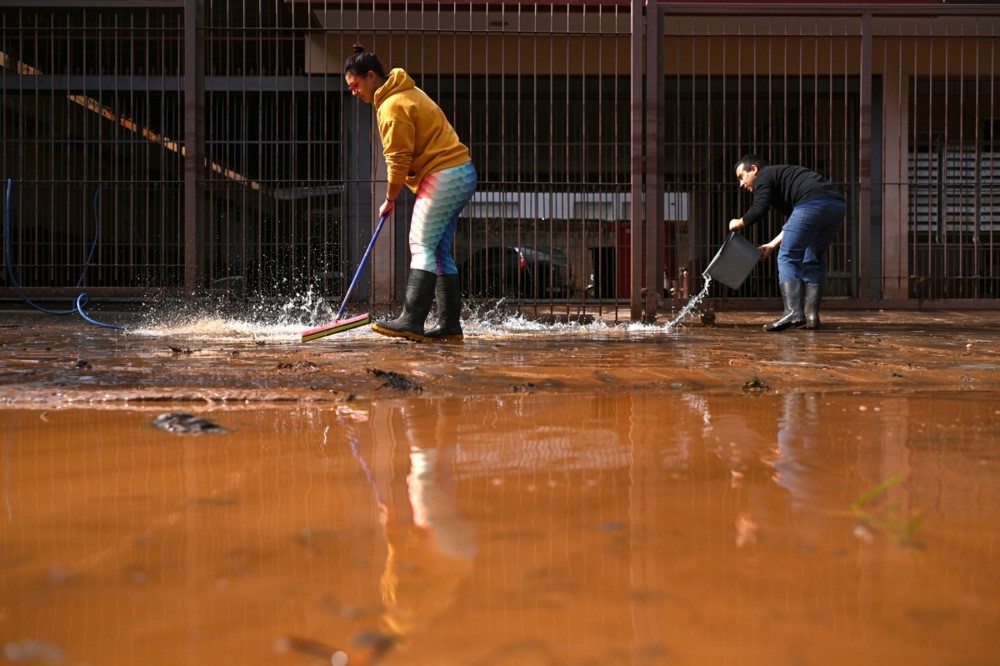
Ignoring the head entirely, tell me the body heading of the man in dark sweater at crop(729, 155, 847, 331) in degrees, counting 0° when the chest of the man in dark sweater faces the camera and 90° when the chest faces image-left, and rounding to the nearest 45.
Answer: approximately 90°

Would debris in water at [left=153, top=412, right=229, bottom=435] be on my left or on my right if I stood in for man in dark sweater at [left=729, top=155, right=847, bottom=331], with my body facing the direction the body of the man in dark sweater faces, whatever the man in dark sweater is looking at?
on my left

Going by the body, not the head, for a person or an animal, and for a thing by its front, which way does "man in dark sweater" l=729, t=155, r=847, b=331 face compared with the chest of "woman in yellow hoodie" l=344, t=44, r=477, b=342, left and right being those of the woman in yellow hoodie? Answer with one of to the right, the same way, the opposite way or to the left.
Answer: the same way

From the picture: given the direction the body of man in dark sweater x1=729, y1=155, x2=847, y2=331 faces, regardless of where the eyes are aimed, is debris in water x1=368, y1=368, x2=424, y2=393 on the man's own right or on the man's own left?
on the man's own left

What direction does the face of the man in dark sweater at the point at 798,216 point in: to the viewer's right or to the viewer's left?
to the viewer's left

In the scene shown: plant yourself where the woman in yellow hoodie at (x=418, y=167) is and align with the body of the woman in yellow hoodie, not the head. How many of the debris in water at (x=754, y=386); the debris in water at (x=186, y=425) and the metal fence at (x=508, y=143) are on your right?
1

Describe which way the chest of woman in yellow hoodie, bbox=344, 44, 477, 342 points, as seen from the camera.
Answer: to the viewer's left

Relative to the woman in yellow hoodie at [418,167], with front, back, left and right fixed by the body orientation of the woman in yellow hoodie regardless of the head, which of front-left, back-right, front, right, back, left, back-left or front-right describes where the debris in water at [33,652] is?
left

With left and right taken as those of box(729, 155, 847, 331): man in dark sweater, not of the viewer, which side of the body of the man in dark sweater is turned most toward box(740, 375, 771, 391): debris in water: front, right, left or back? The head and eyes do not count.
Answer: left

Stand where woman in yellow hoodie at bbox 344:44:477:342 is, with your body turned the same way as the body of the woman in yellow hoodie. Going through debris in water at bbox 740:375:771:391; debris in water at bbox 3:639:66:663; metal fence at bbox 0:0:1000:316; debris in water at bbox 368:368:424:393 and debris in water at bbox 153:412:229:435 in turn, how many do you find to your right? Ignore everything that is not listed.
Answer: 1

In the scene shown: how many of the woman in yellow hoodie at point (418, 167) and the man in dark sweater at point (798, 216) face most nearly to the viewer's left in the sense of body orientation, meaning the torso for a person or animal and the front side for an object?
2

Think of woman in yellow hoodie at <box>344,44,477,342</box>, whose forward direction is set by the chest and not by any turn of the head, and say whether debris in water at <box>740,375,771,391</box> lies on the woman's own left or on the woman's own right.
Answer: on the woman's own left
